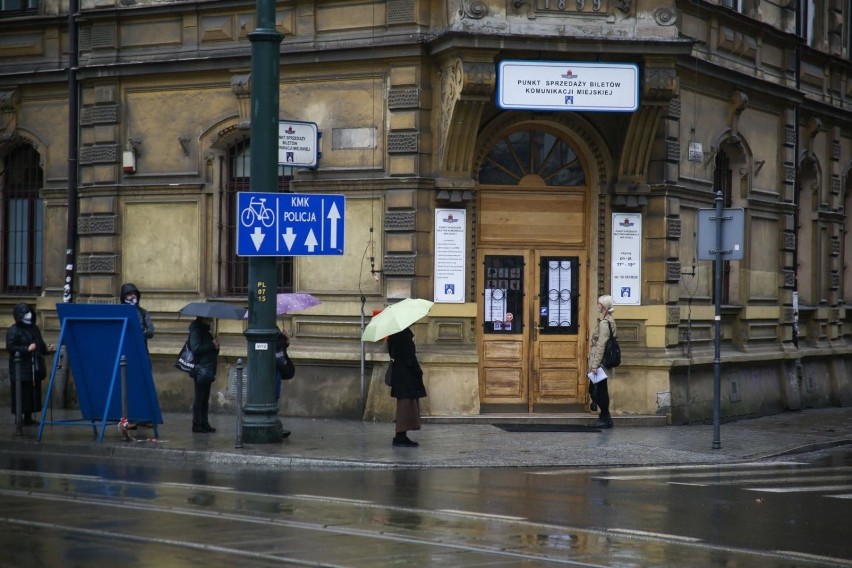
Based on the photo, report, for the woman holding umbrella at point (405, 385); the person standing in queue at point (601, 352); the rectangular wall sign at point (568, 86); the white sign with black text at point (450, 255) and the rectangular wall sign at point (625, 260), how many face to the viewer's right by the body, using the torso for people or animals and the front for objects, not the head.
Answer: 1

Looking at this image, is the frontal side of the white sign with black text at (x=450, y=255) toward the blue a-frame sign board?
no

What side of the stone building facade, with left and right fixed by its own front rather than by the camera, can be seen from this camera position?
front

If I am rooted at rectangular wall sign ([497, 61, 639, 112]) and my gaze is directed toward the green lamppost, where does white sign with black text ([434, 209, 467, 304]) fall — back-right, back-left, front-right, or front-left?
front-right

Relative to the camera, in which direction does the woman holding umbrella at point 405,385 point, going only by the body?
to the viewer's right

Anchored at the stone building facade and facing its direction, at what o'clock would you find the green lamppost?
The green lamppost is roughly at 1 o'clock from the stone building facade.

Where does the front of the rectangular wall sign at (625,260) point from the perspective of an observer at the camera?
facing the viewer

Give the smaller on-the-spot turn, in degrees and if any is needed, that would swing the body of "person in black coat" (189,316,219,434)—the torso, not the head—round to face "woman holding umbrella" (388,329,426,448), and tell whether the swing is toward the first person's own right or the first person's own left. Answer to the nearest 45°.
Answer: approximately 45° to the first person's own right

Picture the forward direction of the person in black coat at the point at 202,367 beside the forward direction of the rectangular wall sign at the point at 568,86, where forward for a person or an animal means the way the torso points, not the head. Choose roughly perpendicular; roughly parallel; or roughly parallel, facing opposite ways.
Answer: roughly perpendicular

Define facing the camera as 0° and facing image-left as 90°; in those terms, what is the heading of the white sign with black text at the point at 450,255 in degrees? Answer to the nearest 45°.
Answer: approximately 0°

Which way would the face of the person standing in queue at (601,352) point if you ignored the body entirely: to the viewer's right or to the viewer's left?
to the viewer's left

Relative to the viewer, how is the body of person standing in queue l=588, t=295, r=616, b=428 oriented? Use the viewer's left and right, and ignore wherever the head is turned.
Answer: facing to the left of the viewer

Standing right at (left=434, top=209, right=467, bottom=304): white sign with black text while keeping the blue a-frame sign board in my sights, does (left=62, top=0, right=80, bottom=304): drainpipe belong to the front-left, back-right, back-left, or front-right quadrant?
front-right

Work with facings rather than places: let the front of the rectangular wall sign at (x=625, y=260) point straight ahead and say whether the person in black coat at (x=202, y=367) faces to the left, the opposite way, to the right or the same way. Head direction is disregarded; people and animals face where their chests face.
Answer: to the left

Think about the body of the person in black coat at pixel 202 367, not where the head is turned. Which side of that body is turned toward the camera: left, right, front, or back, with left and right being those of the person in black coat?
right

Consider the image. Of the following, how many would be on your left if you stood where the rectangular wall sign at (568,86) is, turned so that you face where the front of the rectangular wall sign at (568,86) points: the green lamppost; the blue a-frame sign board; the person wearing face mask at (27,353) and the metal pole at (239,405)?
0

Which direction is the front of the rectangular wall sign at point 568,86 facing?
toward the camera
